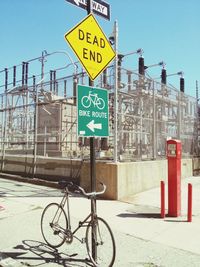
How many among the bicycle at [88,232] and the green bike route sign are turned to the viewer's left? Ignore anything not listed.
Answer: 0

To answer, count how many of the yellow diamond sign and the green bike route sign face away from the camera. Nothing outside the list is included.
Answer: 0

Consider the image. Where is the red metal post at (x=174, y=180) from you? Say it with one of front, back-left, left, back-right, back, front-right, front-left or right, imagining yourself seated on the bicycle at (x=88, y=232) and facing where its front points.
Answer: left

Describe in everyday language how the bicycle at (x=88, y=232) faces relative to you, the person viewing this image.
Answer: facing the viewer and to the right of the viewer

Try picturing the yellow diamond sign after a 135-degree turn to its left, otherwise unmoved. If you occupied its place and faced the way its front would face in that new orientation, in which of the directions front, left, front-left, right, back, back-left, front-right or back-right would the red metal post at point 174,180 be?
front-right

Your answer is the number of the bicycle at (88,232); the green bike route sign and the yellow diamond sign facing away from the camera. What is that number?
0
